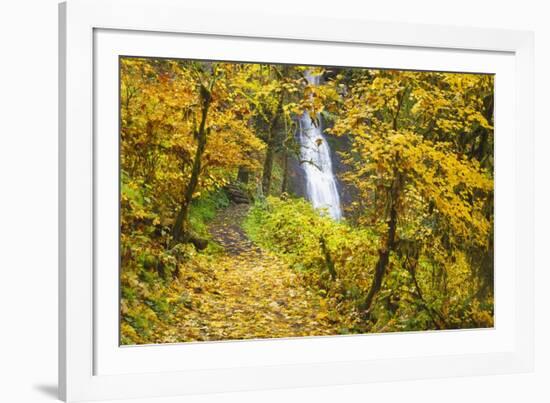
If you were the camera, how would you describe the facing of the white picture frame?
facing the viewer and to the right of the viewer
